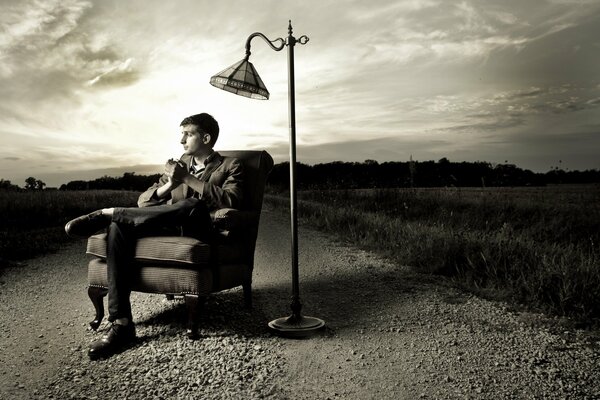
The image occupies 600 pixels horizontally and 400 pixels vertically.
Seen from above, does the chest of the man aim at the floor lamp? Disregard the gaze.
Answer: no

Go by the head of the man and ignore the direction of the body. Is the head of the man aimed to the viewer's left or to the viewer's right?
to the viewer's left

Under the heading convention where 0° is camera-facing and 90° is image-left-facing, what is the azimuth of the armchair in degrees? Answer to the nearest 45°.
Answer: approximately 45°
